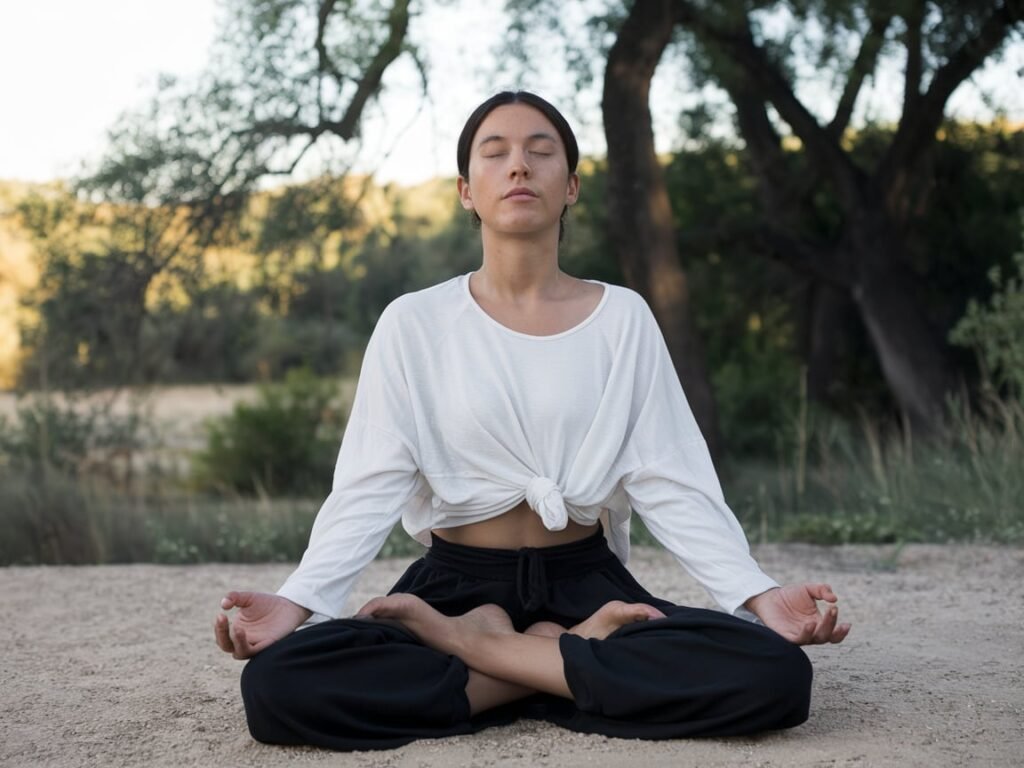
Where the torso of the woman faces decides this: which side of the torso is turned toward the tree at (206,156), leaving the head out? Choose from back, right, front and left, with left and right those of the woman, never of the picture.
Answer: back

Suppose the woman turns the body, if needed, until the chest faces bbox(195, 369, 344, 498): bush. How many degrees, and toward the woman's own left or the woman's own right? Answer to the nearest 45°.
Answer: approximately 180°

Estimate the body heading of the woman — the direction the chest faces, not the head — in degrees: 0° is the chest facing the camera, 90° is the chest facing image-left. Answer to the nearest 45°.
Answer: approximately 0°

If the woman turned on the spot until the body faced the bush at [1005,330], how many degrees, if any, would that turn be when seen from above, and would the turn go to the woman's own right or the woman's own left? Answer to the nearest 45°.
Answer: approximately 135° to the woman's own left

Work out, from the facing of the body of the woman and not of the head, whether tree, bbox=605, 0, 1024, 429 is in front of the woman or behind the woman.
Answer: behind
